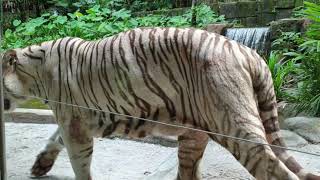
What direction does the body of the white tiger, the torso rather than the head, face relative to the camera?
to the viewer's left

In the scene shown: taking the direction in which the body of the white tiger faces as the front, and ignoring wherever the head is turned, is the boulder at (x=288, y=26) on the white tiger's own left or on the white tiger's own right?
on the white tiger's own right

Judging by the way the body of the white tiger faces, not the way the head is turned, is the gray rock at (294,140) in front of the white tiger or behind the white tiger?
behind

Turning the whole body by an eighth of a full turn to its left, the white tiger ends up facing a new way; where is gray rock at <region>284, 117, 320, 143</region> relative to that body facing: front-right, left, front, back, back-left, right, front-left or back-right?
back

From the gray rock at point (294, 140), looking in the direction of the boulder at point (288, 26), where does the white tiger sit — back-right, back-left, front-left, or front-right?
back-left
